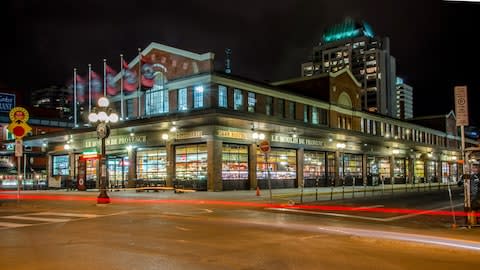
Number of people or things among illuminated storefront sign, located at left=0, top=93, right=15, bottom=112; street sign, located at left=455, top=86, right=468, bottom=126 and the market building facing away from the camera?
0

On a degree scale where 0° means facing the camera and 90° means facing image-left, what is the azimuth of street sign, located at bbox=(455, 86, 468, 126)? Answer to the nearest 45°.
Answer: approximately 0°

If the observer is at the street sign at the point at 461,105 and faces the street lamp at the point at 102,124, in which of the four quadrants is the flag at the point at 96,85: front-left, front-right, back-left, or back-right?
front-right

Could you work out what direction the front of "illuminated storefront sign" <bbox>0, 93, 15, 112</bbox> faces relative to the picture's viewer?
facing the viewer and to the right of the viewer

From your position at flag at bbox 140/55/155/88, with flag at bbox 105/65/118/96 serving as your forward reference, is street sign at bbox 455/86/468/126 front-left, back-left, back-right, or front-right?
back-left

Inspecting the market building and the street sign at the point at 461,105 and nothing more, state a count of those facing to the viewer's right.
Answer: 0

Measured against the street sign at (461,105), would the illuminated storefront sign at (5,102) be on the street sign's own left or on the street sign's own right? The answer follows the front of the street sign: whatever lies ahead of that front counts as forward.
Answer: on the street sign's own right

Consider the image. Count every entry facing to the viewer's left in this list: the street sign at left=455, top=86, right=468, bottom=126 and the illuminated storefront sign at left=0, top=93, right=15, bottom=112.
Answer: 0
